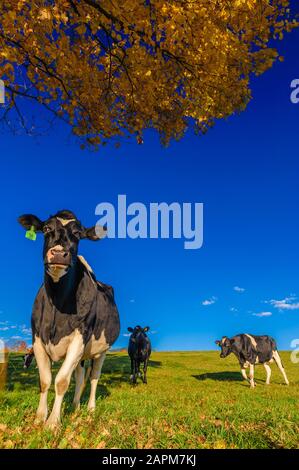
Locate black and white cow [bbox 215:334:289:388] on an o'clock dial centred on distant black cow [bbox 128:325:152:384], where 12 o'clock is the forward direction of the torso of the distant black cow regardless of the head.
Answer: The black and white cow is roughly at 8 o'clock from the distant black cow.

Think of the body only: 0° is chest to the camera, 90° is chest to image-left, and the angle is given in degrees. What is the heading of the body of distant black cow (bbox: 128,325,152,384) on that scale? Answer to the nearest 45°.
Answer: approximately 0°
